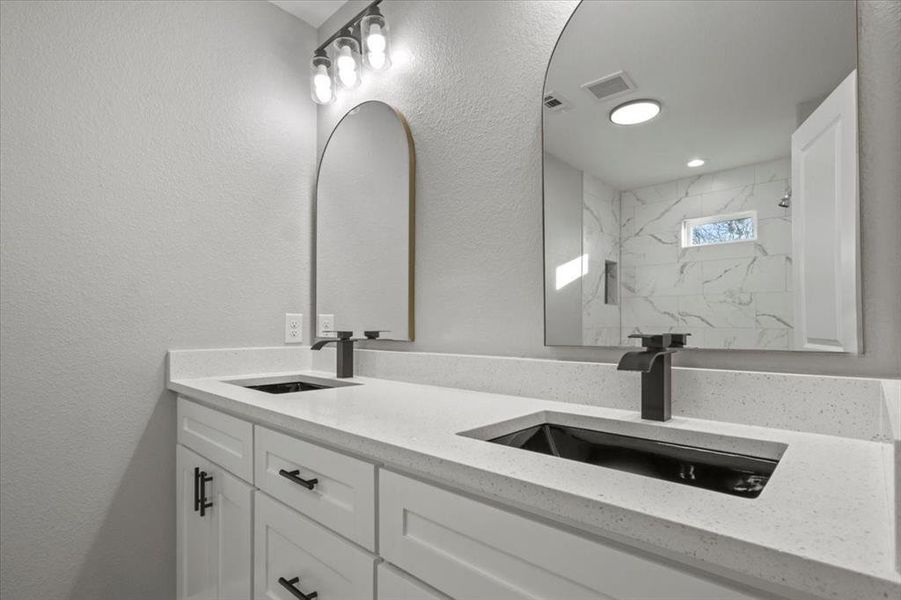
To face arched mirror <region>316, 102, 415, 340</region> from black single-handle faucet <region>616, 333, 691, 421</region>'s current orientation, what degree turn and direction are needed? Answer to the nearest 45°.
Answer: approximately 90° to its right

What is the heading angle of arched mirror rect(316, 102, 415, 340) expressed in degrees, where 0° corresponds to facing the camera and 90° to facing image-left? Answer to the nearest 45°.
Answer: approximately 45°

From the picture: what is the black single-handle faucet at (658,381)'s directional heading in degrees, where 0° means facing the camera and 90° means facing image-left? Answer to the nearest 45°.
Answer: approximately 45°

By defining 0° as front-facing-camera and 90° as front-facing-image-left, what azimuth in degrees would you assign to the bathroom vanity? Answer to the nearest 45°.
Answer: approximately 45°

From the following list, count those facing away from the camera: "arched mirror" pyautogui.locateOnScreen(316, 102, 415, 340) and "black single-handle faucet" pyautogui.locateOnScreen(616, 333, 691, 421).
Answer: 0

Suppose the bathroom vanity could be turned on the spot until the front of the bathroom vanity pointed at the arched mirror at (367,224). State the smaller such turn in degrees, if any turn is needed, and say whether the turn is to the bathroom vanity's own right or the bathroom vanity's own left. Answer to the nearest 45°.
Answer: approximately 90° to the bathroom vanity's own right
